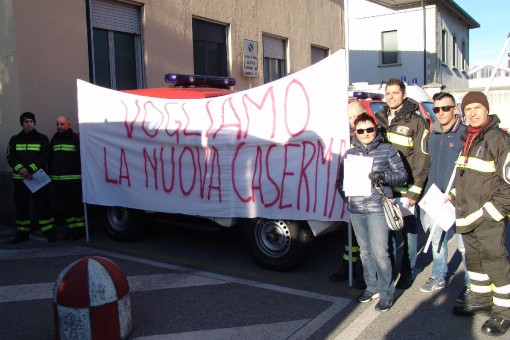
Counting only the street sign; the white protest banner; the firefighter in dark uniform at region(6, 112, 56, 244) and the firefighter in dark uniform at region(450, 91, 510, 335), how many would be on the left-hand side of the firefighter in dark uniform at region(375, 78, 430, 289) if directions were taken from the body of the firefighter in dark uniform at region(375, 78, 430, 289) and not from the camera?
1

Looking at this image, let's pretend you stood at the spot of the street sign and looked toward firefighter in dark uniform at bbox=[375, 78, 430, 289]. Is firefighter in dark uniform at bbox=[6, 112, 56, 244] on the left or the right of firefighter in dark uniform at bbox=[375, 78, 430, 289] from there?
right

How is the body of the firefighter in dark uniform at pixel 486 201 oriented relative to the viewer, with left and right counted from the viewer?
facing the viewer and to the left of the viewer

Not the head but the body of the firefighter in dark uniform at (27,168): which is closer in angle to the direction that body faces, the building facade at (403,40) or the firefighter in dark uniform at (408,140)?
the firefighter in dark uniform

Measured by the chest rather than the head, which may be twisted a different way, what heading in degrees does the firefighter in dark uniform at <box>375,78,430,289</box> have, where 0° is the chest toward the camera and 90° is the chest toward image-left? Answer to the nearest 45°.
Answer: approximately 45°

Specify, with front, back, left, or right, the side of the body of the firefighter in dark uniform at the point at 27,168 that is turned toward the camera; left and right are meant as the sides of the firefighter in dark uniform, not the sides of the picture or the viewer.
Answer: front

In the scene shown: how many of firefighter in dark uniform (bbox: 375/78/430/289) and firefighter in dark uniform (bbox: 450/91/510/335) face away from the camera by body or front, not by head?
0

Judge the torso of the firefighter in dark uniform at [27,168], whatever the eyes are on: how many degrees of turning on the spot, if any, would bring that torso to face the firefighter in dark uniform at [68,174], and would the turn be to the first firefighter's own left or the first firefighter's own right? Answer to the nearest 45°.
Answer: approximately 90° to the first firefighter's own left

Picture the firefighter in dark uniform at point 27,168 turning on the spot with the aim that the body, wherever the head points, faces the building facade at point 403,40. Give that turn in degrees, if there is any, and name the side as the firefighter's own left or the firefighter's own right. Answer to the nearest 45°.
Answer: approximately 135° to the firefighter's own left

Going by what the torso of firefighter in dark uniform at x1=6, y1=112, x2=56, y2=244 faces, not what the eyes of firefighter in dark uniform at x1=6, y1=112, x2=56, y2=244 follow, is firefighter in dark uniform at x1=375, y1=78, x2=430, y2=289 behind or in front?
in front

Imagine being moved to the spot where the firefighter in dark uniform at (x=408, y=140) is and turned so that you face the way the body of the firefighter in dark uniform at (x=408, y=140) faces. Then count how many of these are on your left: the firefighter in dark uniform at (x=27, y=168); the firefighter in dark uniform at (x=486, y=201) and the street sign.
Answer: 1

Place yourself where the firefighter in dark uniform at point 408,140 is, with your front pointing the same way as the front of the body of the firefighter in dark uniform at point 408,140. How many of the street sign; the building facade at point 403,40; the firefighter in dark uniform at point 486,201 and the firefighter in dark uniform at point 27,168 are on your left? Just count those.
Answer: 1

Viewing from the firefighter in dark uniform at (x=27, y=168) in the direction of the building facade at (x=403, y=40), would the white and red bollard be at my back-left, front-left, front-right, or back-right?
back-right

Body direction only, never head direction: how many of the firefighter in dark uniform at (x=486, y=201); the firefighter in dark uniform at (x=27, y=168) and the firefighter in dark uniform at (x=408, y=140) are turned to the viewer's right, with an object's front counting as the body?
0

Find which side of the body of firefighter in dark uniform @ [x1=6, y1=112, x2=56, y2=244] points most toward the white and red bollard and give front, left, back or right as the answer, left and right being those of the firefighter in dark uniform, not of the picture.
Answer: front

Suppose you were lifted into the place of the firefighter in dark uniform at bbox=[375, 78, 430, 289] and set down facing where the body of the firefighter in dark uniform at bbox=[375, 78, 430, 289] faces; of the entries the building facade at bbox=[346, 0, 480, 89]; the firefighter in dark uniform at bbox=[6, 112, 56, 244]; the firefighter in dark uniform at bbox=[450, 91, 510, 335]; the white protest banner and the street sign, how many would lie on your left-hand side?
1

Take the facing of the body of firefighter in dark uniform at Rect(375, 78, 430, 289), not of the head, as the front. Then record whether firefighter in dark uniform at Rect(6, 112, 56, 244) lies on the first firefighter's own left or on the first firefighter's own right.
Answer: on the first firefighter's own right

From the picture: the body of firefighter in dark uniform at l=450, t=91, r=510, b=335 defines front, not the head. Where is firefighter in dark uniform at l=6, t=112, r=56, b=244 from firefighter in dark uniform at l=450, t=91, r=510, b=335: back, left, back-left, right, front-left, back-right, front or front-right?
front-right
